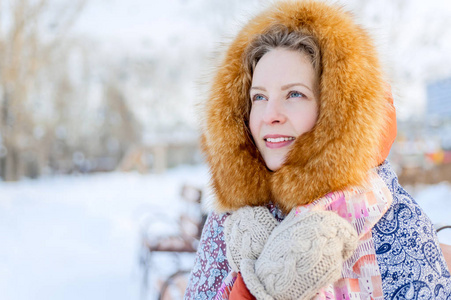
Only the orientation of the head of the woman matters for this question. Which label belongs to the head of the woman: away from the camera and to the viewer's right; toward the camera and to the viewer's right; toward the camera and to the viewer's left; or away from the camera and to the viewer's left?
toward the camera and to the viewer's left

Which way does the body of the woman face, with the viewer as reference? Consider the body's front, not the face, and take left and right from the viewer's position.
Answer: facing the viewer and to the left of the viewer

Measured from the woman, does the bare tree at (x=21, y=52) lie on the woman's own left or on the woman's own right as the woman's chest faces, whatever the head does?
on the woman's own right
